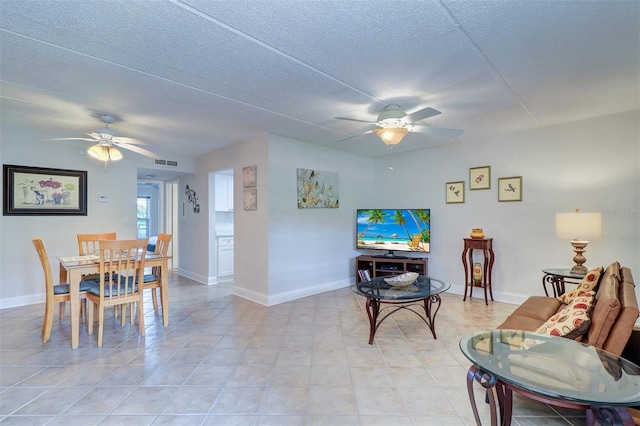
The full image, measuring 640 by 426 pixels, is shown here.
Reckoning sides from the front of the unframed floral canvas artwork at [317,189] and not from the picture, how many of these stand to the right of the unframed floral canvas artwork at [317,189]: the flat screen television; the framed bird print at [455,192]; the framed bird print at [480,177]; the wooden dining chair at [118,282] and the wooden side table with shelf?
1

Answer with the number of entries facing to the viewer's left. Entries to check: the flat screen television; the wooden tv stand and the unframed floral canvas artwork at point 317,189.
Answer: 0

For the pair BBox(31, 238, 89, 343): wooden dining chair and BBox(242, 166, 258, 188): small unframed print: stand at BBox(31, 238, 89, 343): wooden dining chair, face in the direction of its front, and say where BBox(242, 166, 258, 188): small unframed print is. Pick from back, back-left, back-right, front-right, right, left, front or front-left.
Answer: front

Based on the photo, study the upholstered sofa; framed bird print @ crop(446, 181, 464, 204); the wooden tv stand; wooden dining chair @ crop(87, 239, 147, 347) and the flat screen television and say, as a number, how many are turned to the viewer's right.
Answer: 0

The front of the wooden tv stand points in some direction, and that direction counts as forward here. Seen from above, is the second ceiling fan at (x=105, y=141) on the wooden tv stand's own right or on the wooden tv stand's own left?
on the wooden tv stand's own right

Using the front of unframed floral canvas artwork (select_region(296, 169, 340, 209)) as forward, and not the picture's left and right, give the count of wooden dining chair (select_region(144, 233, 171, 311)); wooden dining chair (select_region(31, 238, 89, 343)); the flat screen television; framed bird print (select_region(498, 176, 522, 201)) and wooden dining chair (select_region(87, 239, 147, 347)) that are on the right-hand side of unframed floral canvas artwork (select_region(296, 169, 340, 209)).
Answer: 3

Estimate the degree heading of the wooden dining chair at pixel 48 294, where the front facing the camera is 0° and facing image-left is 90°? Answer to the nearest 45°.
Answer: approximately 270°

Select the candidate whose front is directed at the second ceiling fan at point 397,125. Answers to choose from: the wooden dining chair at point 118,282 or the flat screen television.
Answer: the flat screen television

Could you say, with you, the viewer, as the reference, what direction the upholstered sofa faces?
facing to the left of the viewer

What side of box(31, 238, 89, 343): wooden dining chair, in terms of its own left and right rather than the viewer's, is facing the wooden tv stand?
front

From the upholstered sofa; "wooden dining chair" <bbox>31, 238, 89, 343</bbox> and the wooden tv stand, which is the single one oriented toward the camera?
the wooden tv stand

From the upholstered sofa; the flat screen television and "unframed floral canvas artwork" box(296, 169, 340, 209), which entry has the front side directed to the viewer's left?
the upholstered sofa

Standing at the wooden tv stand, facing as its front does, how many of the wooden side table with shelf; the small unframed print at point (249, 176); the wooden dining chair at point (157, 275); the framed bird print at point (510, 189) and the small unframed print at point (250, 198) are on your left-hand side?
2

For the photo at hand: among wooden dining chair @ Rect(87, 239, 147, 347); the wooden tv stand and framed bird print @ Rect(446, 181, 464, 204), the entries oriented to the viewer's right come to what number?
0

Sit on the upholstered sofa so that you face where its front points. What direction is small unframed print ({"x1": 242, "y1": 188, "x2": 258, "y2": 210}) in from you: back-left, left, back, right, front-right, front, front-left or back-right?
front

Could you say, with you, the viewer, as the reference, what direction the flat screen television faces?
facing the viewer

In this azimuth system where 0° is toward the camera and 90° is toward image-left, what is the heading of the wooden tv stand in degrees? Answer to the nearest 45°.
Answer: approximately 0°

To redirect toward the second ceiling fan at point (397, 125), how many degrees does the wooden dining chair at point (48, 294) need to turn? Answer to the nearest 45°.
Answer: approximately 45° to its right

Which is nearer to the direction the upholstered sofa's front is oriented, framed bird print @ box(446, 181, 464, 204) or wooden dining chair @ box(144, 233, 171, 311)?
the wooden dining chair

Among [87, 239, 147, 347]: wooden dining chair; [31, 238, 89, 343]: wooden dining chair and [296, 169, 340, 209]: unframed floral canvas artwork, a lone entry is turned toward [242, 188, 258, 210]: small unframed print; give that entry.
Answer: [31, 238, 89, 343]: wooden dining chair

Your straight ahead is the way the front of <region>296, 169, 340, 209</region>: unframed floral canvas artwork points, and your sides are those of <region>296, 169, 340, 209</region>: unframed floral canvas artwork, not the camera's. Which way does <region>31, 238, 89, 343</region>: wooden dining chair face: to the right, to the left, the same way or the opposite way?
to the left

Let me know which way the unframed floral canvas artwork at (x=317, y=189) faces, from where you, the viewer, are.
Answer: facing the viewer and to the right of the viewer
